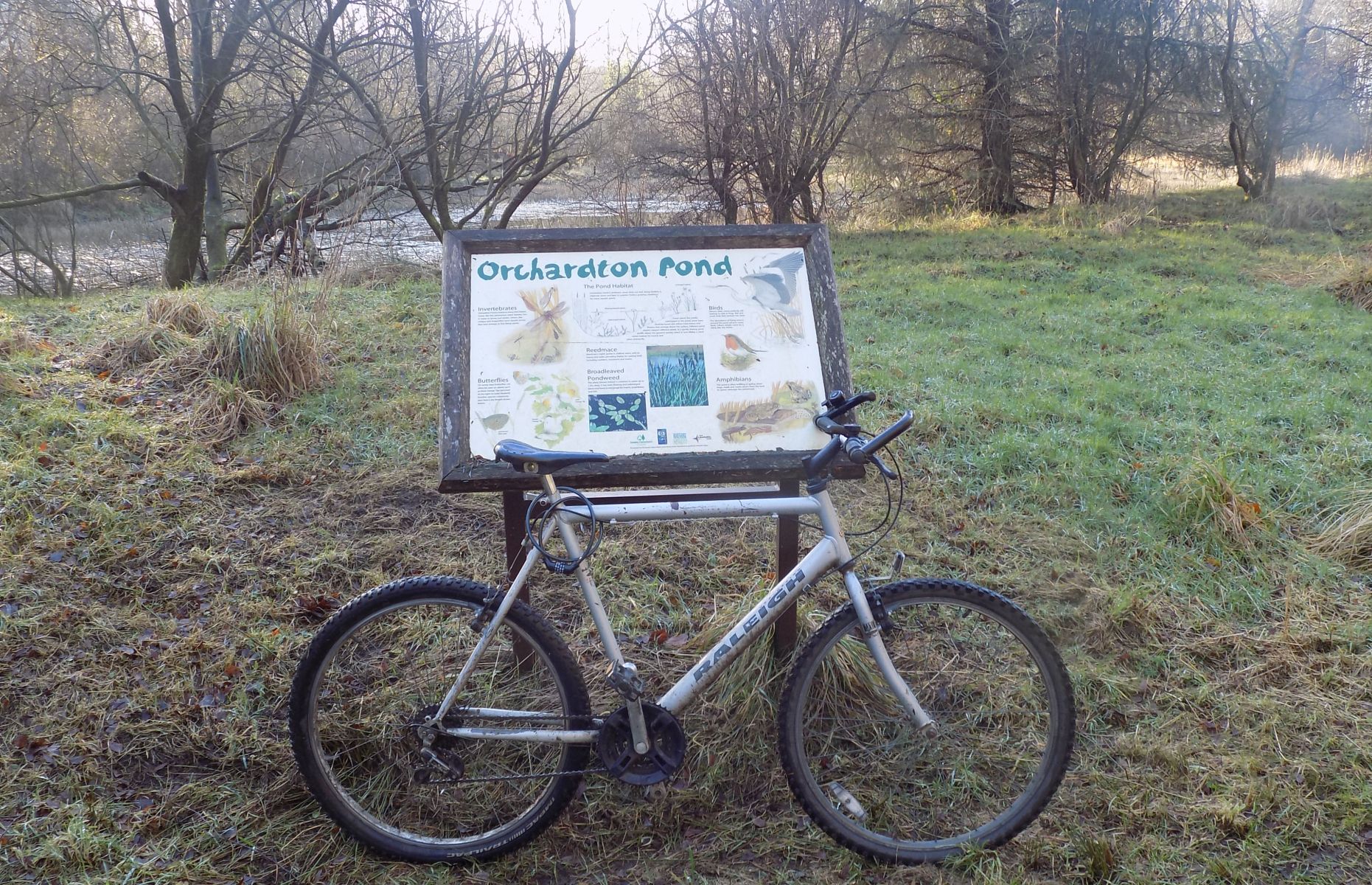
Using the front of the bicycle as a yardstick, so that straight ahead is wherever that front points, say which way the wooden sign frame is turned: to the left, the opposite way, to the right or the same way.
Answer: to the right

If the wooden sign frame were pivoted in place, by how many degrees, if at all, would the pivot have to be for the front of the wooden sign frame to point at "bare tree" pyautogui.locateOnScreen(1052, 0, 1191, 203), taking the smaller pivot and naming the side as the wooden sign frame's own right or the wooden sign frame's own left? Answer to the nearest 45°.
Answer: approximately 135° to the wooden sign frame's own left

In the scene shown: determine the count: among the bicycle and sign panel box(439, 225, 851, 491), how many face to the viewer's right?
1

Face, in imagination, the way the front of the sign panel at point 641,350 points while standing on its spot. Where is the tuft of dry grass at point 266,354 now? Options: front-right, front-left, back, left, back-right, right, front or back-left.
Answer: back-right

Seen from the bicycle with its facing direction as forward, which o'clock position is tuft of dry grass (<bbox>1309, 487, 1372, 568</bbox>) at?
The tuft of dry grass is roughly at 11 o'clock from the bicycle.

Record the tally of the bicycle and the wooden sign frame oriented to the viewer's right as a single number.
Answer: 1

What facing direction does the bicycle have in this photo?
to the viewer's right

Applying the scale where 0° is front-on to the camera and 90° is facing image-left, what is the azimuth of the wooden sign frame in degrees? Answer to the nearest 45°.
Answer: approximately 0°

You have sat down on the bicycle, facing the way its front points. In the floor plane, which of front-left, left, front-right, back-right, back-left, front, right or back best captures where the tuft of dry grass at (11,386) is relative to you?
back-left

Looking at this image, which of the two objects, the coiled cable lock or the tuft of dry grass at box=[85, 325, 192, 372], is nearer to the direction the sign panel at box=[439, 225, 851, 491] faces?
the coiled cable lock

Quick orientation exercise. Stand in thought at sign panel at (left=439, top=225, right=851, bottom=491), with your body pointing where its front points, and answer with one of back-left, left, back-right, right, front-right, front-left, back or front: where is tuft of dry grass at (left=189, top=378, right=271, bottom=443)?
back-right
